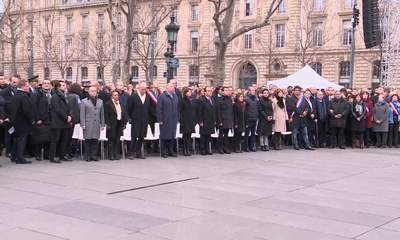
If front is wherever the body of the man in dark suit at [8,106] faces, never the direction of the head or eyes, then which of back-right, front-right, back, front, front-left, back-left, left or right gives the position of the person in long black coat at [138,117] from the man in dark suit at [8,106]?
front-left

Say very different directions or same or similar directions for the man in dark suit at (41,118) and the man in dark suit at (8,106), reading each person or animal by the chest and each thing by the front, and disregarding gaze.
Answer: same or similar directions

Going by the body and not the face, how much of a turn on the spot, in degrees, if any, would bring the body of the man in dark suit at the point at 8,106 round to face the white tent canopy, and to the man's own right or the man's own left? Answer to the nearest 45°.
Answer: approximately 90° to the man's own left

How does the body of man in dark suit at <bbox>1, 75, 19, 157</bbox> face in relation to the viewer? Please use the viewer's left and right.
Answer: facing the viewer and to the right of the viewer

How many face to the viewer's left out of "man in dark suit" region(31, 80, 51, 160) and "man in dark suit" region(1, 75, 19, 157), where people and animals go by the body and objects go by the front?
0

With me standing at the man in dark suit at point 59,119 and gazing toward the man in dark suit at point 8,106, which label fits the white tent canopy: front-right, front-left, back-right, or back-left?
back-right

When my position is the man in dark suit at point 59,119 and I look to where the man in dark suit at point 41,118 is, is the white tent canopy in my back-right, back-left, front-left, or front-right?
back-right

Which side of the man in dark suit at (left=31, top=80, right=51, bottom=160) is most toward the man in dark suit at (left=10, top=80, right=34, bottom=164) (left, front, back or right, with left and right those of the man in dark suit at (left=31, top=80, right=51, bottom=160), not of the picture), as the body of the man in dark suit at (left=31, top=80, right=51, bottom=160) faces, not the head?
right

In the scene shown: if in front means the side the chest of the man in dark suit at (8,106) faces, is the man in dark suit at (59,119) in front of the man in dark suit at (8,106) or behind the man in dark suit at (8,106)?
in front

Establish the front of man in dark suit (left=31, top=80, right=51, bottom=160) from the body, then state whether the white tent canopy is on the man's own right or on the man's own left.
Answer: on the man's own left
